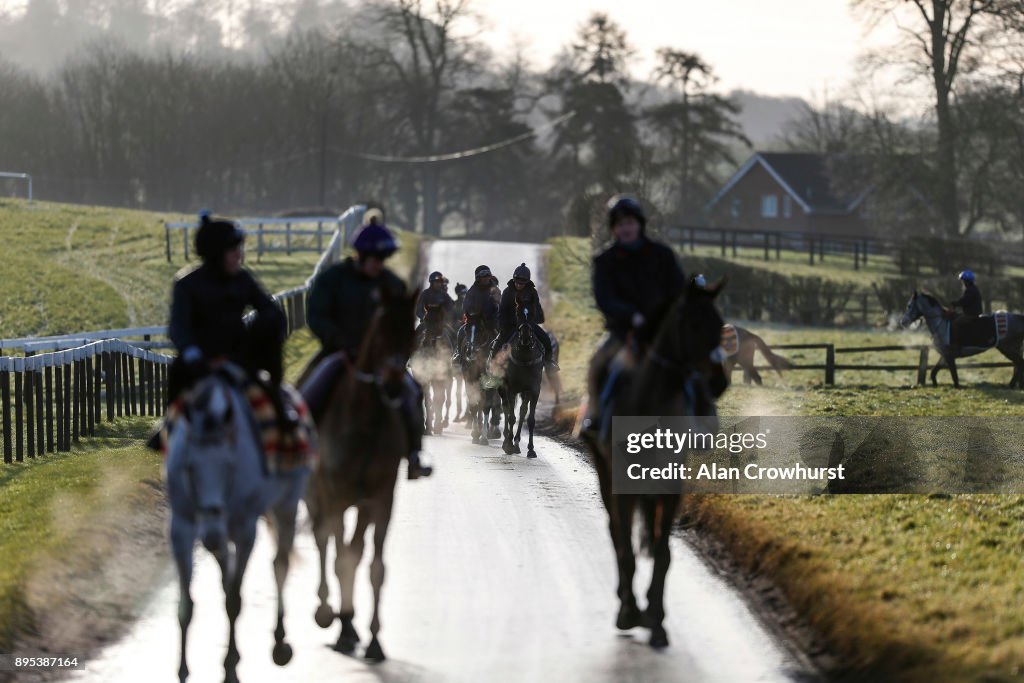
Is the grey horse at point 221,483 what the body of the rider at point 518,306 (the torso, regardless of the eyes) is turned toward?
yes

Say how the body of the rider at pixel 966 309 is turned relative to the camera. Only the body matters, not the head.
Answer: to the viewer's left

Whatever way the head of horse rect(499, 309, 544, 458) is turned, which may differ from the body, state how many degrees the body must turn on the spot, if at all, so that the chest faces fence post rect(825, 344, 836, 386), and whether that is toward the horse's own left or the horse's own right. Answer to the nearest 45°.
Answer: approximately 135° to the horse's own left

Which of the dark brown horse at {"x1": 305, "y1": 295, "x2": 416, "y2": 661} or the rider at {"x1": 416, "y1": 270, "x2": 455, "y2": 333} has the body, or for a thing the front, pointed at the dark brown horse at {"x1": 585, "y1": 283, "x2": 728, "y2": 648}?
the rider

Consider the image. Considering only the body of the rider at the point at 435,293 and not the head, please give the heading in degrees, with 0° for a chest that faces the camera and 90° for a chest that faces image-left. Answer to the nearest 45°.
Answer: approximately 0°

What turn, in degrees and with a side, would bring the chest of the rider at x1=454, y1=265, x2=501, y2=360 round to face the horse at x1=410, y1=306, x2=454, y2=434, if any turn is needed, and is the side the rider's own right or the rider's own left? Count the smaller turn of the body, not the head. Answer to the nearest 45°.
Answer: approximately 135° to the rider's own right

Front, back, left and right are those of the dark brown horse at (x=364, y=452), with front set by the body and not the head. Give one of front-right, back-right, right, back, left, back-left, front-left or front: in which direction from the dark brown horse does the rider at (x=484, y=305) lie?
back
